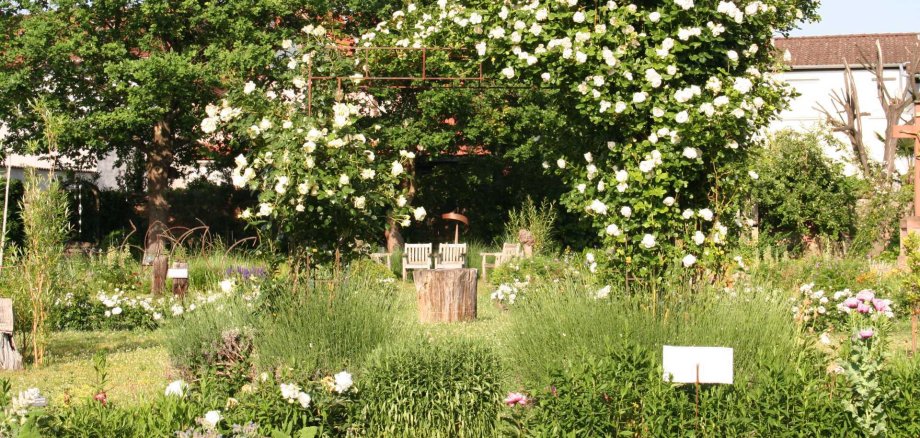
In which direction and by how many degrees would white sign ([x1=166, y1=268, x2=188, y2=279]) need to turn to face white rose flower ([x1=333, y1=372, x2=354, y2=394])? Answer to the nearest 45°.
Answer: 0° — it already faces it

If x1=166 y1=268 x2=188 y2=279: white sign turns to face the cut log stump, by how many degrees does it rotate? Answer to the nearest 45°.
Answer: approximately 90° to its left

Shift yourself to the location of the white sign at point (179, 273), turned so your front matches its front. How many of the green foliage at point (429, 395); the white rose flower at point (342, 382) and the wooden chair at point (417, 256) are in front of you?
2

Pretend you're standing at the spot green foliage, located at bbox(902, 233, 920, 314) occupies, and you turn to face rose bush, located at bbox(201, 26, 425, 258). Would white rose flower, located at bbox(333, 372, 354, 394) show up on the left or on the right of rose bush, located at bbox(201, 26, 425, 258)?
left

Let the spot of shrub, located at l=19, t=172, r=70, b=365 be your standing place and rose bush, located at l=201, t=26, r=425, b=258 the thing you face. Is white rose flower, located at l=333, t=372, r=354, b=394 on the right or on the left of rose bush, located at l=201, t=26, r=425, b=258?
right

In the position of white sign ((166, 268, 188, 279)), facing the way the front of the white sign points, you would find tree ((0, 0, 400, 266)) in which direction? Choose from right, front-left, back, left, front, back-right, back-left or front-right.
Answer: back

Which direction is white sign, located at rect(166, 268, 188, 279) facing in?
toward the camera

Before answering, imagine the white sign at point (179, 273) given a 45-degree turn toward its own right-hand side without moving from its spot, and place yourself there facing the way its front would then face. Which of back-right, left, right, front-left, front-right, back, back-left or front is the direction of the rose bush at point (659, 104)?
left

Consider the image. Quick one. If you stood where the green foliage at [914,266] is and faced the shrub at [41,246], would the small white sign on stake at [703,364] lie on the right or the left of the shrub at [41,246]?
left

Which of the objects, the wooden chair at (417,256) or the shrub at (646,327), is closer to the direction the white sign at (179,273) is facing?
the shrub

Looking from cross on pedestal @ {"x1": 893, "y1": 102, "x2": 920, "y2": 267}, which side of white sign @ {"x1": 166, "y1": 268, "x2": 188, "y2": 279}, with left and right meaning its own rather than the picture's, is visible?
left

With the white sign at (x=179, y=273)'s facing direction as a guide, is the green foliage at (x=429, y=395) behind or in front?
in front

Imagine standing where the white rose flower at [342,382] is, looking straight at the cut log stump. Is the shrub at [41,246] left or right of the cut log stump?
left
